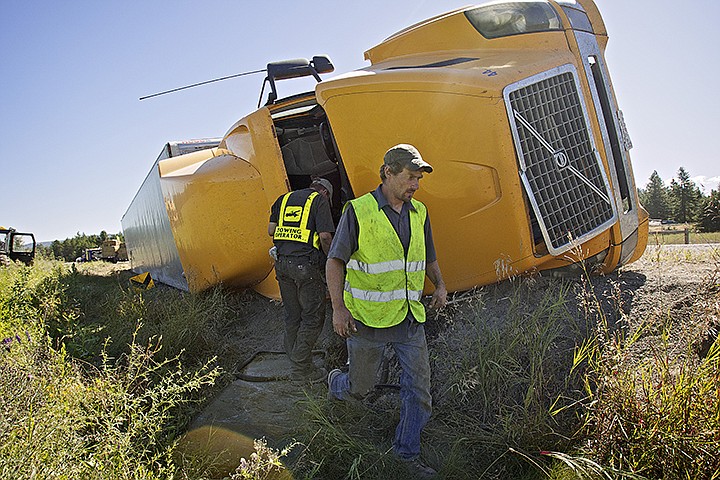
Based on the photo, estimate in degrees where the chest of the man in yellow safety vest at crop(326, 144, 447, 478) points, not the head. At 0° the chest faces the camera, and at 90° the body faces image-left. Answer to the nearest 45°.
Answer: approximately 315°

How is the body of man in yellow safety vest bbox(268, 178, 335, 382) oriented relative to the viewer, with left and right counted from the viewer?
facing away from the viewer and to the right of the viewer

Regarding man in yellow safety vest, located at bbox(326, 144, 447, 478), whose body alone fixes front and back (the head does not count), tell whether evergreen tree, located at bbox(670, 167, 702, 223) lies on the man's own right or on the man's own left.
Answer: on the man's own left

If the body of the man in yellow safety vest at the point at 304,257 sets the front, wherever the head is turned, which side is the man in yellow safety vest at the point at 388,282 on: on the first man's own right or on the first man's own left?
on the first man's own right

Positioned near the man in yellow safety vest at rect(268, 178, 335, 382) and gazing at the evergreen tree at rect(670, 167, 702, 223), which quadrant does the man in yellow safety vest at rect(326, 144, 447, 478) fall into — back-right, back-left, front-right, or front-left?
back-right

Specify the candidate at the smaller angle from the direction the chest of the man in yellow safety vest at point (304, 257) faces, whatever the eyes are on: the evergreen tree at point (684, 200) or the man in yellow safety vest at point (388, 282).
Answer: the evergreen tree
